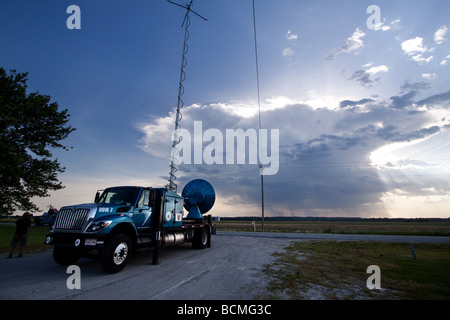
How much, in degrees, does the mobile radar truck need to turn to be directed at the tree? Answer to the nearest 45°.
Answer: approximately 90° to its right

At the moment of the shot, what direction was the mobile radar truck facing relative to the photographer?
facing the viewer and to the left of the viewer
